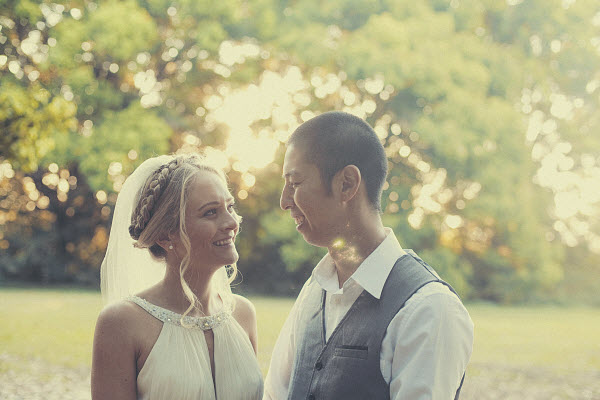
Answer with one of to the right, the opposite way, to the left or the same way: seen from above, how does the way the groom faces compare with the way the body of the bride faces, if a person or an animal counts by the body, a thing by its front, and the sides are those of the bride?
to the right

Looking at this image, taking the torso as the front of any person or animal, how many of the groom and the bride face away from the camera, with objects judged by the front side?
0

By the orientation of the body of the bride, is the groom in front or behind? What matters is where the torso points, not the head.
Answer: in front

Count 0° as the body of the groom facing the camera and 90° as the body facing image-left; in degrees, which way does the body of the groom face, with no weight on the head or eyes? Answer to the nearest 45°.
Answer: approximately 45°

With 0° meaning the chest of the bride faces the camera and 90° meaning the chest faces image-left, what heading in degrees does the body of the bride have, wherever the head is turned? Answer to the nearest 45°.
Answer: approximately 315°

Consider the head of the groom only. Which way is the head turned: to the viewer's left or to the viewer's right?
to the viewer's left

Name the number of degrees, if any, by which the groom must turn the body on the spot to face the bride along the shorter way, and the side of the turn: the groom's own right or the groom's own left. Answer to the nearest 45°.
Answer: approximately 45° to the groom's own right

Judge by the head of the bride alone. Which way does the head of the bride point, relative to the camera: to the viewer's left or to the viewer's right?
to the viewer's right
